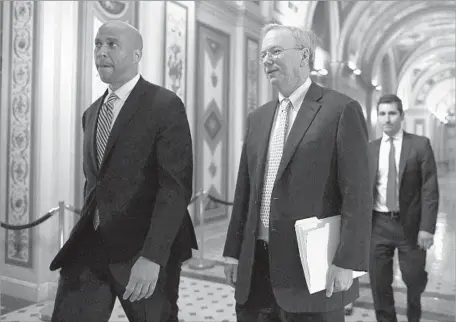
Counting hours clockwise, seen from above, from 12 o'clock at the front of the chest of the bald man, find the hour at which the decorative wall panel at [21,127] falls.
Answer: The decorative wall panel is roughly at 4 o'clock from the bald man.

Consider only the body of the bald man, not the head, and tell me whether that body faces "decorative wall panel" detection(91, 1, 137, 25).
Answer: no

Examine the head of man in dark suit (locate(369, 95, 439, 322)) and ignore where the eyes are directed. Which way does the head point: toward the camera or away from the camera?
toward the camera

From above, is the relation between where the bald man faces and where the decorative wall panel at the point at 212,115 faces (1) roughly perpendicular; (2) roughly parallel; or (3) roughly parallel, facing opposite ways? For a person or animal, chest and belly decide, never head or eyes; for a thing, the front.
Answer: roughly perpendicular

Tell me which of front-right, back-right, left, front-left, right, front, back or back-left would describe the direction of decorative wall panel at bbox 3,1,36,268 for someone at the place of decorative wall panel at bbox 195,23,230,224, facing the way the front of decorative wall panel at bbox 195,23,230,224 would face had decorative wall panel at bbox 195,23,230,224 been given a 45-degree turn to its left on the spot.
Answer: back-right

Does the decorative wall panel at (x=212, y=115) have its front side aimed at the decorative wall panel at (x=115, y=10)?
no

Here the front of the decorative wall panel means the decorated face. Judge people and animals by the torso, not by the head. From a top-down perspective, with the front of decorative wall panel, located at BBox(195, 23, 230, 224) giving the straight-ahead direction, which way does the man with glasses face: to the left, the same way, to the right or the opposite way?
to the right

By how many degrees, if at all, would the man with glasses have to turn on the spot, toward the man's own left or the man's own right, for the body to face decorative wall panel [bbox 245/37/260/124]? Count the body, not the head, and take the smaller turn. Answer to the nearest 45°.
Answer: approximately 135° to the man's own right

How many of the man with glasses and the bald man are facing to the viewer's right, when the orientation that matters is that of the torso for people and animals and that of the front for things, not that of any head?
0

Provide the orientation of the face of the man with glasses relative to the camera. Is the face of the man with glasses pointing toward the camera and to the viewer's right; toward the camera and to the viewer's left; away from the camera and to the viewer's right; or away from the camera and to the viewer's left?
toward the camera and to the viewer's left

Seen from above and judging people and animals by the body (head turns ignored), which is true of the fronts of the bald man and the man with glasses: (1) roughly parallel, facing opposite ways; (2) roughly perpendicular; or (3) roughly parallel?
roughly parallel

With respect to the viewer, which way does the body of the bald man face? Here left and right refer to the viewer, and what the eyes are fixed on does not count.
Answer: facing the viewer and to the left of the viewer

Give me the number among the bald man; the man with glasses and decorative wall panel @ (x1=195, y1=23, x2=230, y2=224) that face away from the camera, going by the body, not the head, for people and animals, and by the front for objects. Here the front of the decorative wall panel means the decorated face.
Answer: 0

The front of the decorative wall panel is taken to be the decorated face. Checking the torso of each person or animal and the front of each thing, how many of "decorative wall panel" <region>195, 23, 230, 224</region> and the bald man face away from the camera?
0

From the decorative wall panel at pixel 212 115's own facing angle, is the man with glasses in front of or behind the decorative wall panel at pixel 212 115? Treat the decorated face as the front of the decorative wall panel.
in front

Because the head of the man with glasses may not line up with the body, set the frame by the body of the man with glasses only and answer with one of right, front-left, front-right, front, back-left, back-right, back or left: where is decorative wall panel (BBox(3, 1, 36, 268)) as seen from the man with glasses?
right

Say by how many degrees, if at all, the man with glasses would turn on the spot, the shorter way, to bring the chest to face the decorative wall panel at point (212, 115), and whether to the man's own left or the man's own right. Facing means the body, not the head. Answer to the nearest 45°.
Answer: approximately 135° to the man's own right

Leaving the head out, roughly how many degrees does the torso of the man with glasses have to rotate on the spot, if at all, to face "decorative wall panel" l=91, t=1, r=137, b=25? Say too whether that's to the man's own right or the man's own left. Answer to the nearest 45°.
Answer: approximately 90° to the man's own right
